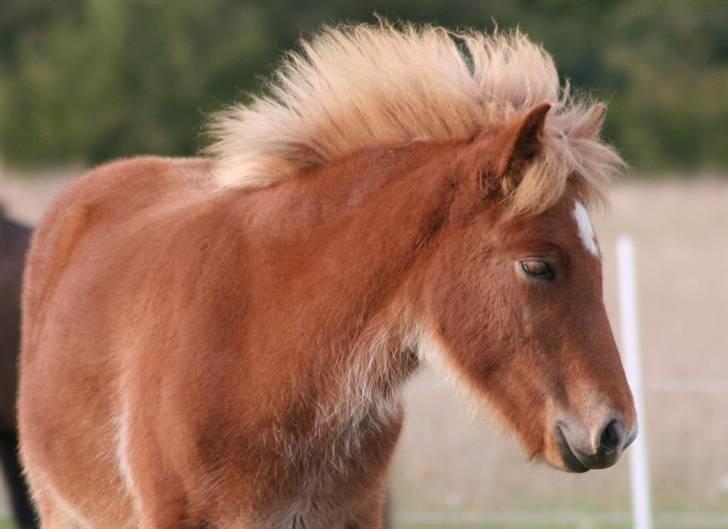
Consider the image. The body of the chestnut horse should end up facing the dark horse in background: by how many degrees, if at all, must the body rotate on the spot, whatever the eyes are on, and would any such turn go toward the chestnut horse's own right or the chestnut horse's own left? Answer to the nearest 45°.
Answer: approximately 180°

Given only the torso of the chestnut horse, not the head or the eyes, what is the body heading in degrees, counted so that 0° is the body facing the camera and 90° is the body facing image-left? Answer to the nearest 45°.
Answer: approximately 315°
